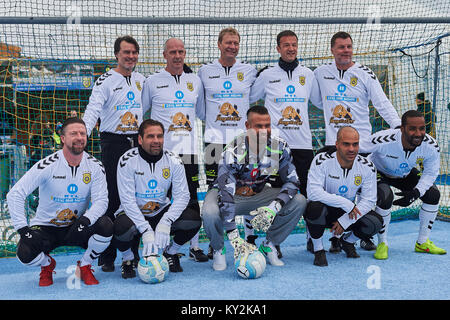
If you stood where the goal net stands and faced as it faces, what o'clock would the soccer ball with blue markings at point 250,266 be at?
The soccer ball with blue markings is roughly at 11 o'clock from the goal net.

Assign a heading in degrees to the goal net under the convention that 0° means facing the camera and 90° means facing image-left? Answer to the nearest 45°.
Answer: approximately 0°
